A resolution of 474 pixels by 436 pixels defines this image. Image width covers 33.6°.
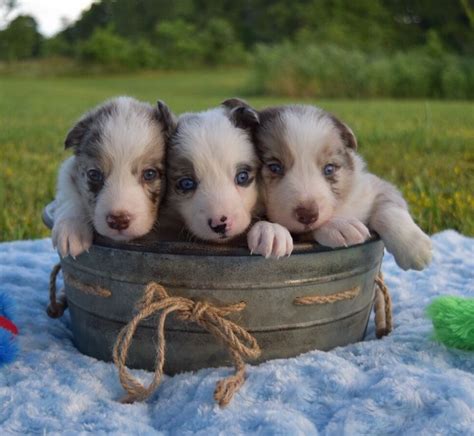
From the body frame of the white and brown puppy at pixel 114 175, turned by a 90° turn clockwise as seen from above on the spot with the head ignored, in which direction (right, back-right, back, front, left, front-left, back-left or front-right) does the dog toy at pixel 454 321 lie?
back

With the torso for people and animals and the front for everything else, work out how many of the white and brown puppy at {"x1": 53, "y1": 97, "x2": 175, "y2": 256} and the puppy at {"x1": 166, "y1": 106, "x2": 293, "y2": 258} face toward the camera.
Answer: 2

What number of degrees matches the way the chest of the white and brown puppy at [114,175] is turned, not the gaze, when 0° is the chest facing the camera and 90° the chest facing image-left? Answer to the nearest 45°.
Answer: approximately 0°

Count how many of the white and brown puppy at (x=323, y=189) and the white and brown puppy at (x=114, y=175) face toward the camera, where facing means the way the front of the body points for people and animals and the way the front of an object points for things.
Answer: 2
